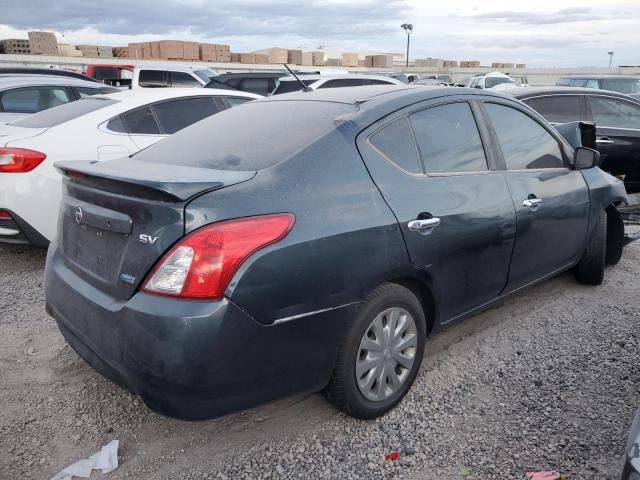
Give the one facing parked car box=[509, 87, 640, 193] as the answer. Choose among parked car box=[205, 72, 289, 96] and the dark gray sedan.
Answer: the dark gray sedan

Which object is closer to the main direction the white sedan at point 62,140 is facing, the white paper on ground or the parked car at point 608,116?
the parked car

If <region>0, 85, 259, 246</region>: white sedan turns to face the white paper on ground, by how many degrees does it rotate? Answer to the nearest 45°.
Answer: approximately 135° to its right

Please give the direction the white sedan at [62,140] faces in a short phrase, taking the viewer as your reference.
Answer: facing away from the viewer and to the right of the viewer

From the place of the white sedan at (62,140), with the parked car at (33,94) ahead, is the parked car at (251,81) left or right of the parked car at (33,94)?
right

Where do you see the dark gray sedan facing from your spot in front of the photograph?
facing away from the viewer and to the right of the viewer

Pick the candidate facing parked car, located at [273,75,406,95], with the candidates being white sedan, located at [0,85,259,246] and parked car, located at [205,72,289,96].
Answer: the white sedan

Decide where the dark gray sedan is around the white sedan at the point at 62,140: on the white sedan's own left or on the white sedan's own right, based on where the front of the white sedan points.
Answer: on the white sedan's own right

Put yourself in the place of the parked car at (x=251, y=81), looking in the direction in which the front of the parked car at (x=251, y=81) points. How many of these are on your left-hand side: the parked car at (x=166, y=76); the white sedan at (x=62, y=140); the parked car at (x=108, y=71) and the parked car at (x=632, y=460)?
2

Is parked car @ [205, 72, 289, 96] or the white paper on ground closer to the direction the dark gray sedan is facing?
the parked car

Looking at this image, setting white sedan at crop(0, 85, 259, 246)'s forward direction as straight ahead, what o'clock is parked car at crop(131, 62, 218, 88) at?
The parked car is roughly at 11 o'clock from the white sedan.
